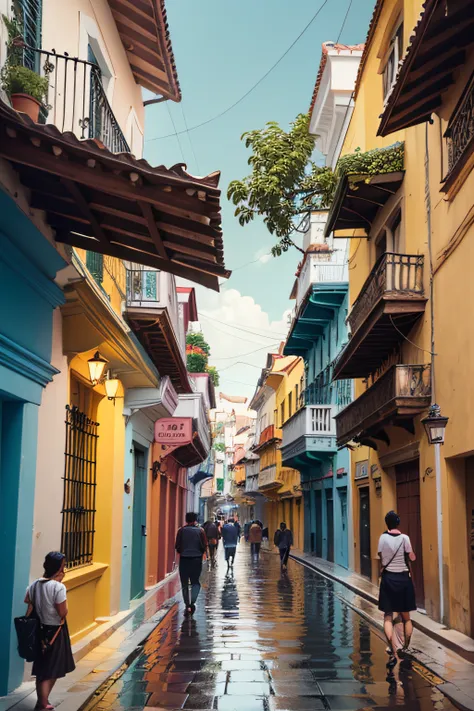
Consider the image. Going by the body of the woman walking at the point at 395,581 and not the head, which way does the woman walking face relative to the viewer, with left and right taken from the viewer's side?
facing away from the viewer

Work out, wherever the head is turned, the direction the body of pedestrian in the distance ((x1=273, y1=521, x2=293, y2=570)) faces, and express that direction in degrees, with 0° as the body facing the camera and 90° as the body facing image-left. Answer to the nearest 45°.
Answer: approximately 180°

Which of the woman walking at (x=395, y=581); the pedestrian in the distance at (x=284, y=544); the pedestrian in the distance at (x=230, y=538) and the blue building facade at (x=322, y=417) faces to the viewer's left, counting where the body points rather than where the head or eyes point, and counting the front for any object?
the blue building facade

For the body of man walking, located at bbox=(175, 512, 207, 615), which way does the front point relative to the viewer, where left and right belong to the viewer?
facing away from the viewer

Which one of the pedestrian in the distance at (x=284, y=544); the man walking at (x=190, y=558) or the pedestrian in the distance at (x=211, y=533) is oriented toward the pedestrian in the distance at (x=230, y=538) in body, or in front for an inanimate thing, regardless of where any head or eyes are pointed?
the man walking

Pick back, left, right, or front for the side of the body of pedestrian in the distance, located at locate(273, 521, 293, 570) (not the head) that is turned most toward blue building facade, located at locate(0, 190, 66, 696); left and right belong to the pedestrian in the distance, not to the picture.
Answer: back

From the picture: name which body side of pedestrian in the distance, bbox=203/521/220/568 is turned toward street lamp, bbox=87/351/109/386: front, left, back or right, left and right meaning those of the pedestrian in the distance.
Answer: back

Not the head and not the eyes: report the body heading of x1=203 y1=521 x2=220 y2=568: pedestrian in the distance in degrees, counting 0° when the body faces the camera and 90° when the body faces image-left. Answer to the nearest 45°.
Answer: approximately 180°

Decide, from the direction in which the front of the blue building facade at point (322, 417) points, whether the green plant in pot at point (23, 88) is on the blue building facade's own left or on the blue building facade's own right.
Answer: on the blue building facade's own left

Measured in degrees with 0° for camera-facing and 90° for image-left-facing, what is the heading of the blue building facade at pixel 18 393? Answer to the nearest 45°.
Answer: approximately 270°

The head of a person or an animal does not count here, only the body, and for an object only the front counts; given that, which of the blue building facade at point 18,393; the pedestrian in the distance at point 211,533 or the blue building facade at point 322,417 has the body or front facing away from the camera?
the pedestrian in the distance

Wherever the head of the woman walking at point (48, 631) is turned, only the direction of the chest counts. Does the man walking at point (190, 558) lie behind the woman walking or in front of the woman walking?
in front
